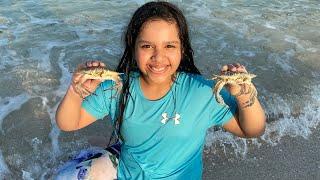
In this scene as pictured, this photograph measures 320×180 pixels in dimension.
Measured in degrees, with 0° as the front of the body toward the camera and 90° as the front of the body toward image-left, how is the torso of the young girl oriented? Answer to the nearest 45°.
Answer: approximately 0°
